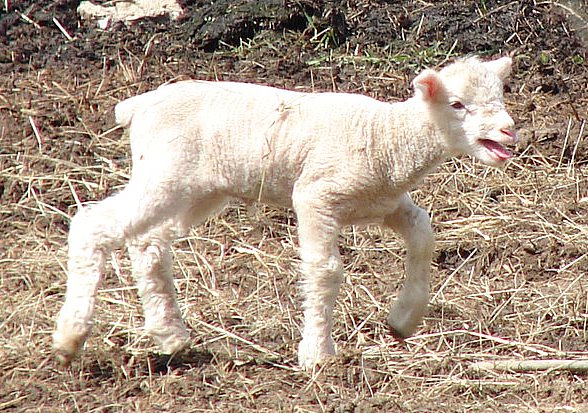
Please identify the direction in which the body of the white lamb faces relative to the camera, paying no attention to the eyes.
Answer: to the viewer's right
